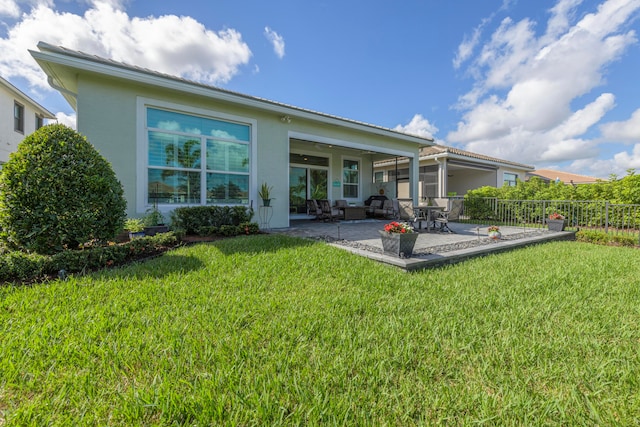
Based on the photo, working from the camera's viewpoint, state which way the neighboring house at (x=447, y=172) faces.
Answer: facing away from the viewer and to the left of the viewer

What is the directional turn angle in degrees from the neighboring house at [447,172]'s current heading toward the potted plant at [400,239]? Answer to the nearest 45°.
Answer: approximately 135° to its left

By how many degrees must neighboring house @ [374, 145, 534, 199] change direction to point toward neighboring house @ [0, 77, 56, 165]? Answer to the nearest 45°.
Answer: approximately 90° to its left

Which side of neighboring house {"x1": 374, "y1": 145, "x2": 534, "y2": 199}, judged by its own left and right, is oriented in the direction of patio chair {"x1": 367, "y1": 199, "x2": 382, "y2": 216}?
left

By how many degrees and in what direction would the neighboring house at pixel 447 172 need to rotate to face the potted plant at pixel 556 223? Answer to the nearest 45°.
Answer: approximately 135° to its left

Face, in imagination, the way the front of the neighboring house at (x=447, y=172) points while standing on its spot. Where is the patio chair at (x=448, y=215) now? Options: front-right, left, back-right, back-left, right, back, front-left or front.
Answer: back-left
